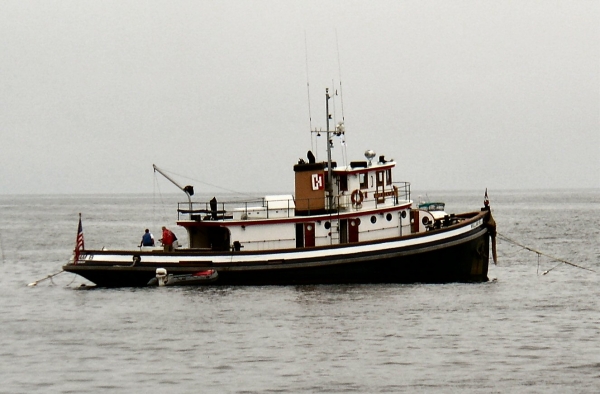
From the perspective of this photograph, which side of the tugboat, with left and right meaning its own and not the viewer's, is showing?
right
